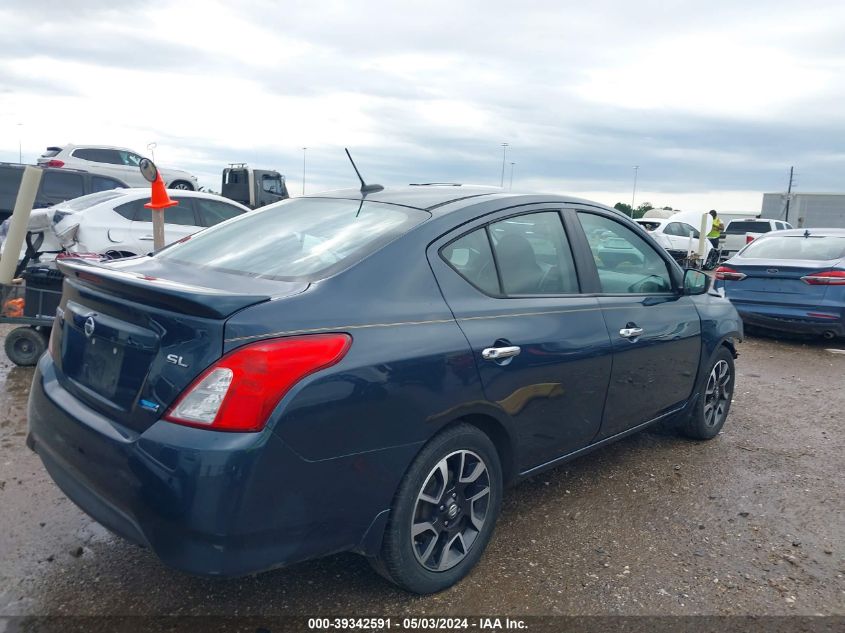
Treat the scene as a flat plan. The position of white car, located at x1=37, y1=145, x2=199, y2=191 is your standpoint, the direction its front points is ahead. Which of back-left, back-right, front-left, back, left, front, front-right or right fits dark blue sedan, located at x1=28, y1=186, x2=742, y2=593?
right

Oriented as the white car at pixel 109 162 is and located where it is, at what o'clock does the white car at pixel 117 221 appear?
the white car at pixel 117 221 is roughly at 3 o'clock from the white car at pixel 109 162.

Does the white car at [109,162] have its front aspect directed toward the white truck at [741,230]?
yes

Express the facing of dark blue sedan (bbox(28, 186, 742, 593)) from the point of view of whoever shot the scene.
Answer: facing away from the viewer and to the right of the viewer

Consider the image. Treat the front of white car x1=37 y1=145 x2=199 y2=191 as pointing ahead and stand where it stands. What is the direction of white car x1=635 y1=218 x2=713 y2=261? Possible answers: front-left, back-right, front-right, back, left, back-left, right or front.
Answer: front

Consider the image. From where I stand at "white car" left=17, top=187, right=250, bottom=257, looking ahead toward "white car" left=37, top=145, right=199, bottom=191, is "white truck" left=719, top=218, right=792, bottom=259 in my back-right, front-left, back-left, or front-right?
front-right

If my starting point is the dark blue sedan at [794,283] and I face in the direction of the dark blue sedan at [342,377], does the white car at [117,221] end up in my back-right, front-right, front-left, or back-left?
front-right

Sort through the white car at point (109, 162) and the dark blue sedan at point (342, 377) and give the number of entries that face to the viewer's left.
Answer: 0

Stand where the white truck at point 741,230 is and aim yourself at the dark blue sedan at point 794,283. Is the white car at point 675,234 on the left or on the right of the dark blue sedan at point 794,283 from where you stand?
right

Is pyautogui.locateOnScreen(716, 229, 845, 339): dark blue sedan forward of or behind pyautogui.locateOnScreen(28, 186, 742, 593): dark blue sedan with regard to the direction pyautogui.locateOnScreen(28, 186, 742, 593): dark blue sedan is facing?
forward

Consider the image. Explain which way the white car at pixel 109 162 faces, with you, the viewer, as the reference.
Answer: facing to the right of the viewer

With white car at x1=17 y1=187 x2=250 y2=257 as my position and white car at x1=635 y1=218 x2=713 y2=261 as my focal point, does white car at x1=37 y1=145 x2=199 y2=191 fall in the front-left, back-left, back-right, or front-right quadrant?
front-left

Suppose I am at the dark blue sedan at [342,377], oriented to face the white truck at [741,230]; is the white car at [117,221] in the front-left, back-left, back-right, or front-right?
front-left
